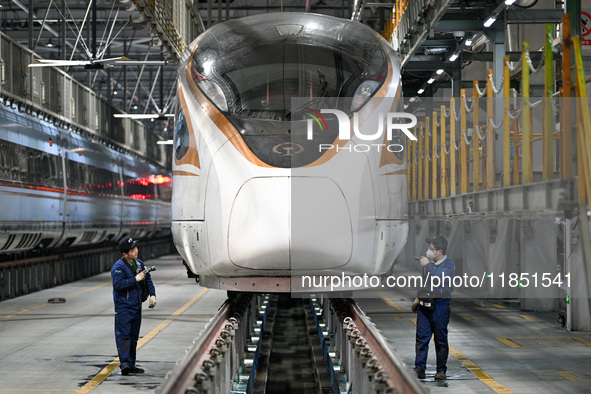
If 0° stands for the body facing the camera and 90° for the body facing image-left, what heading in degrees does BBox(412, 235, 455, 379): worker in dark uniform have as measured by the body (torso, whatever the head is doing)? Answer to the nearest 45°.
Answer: approximately 45°

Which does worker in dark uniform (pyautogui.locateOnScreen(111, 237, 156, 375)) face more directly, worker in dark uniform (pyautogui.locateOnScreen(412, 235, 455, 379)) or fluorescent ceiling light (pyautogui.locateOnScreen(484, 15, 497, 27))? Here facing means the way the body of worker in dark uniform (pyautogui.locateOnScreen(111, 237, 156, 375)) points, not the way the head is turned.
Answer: the worker in dark uniform

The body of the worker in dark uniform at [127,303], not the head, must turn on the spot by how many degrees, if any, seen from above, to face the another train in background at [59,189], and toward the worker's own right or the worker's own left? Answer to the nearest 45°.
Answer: approximately 135° to the worker's own left

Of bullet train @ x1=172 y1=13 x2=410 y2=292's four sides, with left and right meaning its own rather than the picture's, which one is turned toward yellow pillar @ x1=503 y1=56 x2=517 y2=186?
left

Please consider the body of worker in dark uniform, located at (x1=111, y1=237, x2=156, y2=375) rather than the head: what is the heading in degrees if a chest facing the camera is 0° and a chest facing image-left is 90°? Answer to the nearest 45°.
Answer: approximately 315°

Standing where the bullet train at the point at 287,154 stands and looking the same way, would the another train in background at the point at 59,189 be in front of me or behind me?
behind

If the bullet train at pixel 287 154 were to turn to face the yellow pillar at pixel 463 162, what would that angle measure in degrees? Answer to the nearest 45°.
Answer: approximately 135° to its left

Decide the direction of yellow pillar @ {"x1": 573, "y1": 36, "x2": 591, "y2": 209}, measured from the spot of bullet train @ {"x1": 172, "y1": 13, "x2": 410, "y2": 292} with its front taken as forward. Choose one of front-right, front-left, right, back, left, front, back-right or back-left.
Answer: front-left
